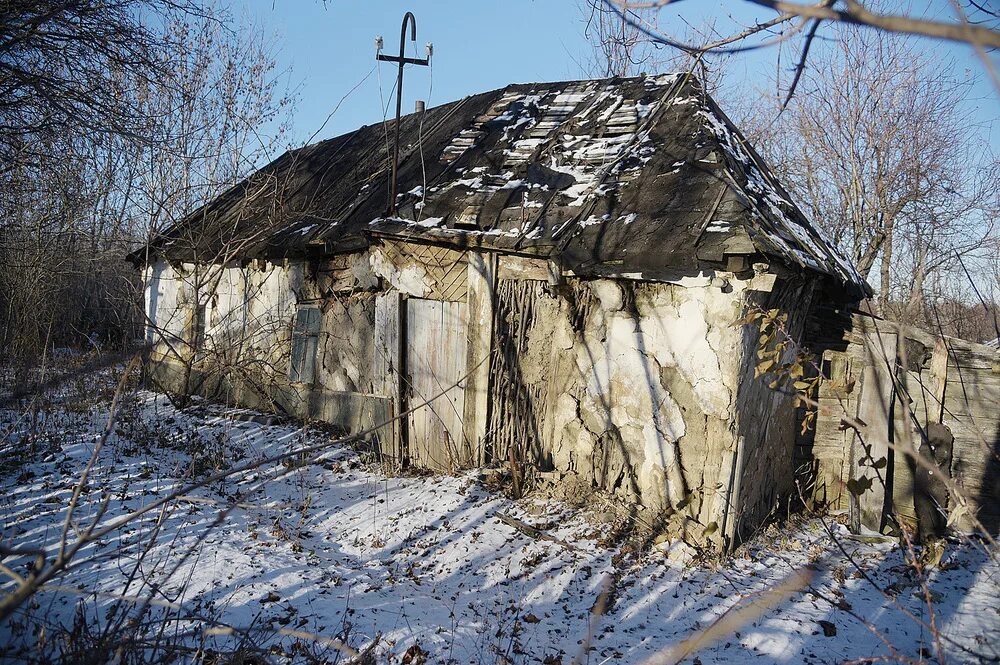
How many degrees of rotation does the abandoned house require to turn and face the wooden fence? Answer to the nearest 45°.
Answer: approximately 135° to its left

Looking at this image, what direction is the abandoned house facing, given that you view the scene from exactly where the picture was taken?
facing the viewer and to the left of the viewer
